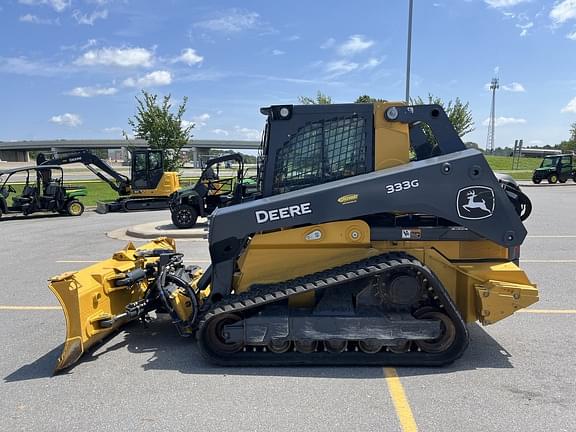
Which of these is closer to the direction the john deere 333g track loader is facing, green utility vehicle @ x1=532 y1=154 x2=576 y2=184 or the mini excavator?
the mini excavator

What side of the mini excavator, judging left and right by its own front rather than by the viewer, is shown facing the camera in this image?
left

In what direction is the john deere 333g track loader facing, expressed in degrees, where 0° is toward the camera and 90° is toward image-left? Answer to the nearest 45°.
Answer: approximately 90°

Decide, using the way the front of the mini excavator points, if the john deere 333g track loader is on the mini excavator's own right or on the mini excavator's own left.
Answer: on the mini excavator's own left

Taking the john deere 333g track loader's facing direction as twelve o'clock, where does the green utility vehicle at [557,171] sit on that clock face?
The green utility vehicle is roughly at 4 o'clock from the john deere 333g track loader.

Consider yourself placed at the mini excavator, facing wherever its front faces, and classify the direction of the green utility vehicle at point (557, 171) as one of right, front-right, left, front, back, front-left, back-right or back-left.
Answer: back

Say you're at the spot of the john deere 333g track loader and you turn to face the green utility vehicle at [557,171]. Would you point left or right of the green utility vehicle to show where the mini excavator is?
left

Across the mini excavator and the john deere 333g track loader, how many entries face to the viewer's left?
2

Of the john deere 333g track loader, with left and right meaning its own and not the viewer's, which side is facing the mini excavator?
right
